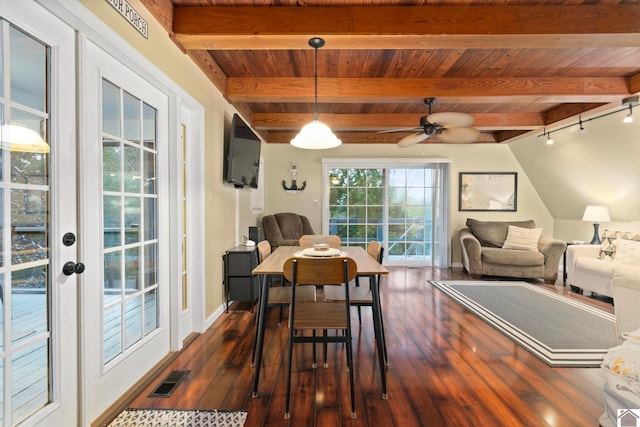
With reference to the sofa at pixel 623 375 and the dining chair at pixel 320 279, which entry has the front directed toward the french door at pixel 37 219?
the sofa

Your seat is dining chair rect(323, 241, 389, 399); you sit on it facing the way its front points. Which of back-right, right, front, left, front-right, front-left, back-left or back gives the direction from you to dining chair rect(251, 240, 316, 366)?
front

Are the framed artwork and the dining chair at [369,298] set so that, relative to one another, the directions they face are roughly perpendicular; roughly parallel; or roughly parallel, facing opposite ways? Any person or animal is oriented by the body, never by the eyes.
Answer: roughly perpendicular

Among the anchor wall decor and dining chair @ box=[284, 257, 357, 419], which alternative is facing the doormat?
the anchor wall decor

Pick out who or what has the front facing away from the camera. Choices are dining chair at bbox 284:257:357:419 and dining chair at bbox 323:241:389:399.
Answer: dining chair at bbox 284:257:357:419

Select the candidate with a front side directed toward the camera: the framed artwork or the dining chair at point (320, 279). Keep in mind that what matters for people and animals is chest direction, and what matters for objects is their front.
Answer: the framed artwork

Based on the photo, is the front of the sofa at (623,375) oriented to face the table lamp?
no

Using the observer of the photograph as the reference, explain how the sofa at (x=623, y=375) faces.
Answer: facing the viewer and to the left of the viewer

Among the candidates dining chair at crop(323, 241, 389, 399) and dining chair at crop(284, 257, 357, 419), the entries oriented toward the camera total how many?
0

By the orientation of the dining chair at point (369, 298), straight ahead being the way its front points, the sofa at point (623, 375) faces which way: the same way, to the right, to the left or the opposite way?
the same way

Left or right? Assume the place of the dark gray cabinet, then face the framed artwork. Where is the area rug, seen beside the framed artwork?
right

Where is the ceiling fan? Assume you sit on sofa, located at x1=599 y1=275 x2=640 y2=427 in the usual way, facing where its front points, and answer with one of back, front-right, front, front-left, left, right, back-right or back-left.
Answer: right

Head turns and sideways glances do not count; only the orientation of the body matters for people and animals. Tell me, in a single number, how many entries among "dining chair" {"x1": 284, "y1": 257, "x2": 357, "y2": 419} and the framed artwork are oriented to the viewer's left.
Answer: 0

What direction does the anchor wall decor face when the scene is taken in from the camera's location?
facing the viewer

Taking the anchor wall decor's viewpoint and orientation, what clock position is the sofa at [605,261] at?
The sofa is roughly at 10 o'clock from the anchor wall decor.

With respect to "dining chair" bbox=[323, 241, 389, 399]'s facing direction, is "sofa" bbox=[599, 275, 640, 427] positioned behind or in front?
behind

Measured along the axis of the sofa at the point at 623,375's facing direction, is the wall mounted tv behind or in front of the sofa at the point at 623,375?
in front

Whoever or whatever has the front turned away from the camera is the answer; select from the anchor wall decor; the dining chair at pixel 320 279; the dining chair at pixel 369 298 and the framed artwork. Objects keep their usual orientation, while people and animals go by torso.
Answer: the dining chair at pixel 320 279

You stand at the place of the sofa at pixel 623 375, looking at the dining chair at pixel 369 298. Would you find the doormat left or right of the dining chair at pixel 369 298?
left

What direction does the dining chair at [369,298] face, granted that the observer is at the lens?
facing to the left of the viewer

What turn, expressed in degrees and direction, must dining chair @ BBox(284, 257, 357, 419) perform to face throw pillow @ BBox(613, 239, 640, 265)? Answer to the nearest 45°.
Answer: approximately 45° to its right

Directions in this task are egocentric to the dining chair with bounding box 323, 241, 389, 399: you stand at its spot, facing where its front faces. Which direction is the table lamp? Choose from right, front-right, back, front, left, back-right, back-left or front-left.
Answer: back-right

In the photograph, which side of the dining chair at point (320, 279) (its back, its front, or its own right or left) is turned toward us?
back
